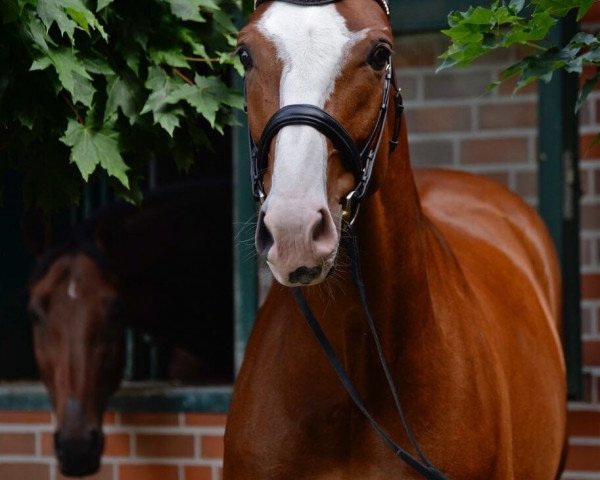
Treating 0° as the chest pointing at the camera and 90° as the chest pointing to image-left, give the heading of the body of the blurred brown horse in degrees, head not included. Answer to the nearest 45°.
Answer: approximately 45°

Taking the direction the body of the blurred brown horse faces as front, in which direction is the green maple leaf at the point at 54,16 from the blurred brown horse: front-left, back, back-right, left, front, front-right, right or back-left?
front-left

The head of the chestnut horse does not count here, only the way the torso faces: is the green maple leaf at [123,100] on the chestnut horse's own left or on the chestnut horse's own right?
on the chestnut horse's own right

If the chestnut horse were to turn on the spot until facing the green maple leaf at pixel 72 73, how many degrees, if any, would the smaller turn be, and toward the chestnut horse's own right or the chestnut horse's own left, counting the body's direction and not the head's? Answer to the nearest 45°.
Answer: approximately 45° to the chestnut horse's own right

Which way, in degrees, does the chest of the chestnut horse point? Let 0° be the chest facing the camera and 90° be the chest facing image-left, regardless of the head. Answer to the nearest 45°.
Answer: approximately 45°

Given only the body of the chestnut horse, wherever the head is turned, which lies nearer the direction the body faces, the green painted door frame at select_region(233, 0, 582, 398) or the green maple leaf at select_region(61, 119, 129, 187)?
the green maple leaf

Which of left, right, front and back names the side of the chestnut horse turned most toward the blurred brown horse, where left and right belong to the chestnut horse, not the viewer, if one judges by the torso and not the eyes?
right

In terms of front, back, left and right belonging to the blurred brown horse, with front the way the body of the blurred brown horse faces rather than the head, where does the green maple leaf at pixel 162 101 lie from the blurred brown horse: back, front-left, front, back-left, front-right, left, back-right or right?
front-left

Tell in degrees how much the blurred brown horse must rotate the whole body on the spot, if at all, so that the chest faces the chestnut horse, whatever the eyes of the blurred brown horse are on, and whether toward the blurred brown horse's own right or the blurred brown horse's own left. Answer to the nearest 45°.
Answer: approximately 45° to the blurred brown horse's own left

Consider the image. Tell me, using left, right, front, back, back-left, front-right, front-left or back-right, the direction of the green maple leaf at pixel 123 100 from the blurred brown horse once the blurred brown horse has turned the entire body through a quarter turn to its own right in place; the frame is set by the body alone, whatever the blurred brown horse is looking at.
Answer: back-left
